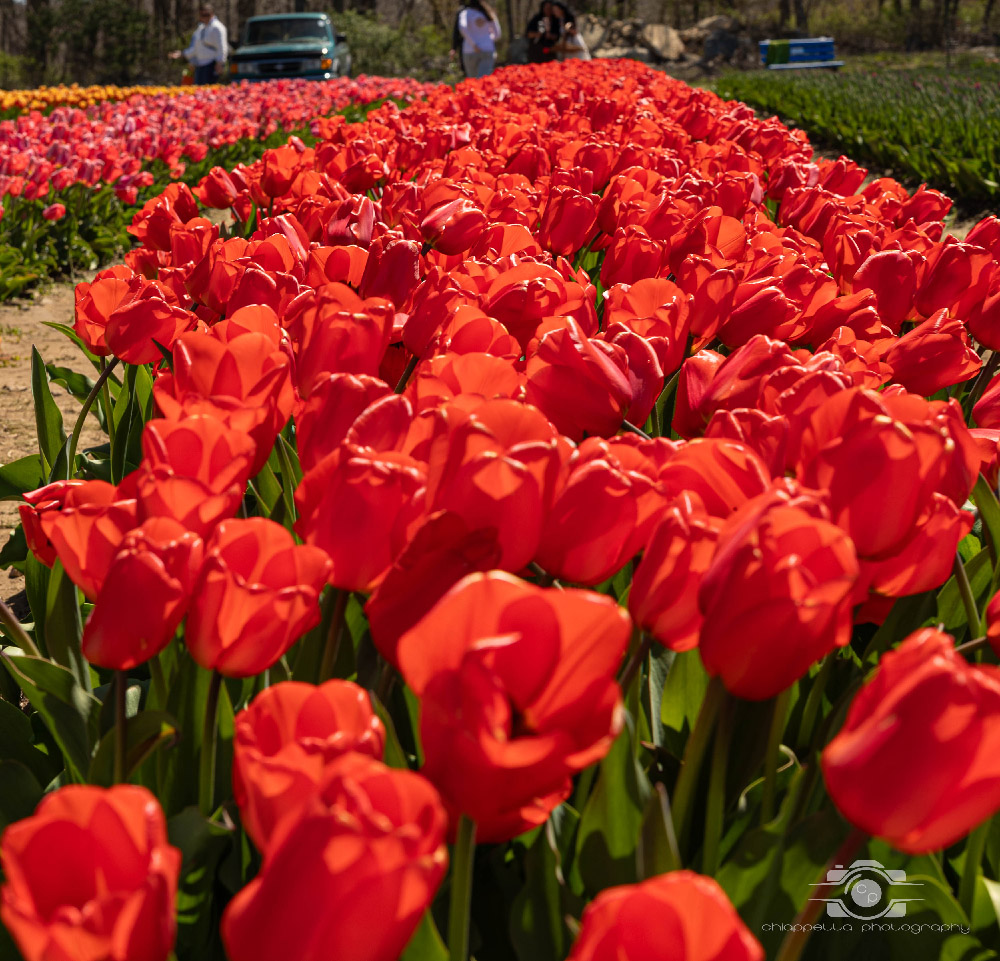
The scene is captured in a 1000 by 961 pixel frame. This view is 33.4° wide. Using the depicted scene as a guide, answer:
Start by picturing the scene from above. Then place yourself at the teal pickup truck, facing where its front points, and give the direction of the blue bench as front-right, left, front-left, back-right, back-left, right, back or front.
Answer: back-left

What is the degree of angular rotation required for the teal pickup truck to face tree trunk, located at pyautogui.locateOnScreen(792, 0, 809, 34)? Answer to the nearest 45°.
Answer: approximately 135° to its left

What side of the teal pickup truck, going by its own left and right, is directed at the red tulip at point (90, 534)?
front

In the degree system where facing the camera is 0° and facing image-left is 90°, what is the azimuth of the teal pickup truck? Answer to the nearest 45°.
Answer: approximately 0°

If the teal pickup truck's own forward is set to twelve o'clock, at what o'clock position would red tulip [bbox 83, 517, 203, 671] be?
The red tulip is roughly at 12 o'clock from the teal pickup truck.

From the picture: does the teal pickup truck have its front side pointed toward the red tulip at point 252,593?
yes

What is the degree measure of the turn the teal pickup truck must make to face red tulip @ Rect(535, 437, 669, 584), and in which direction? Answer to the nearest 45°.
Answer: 0° — it already faces it

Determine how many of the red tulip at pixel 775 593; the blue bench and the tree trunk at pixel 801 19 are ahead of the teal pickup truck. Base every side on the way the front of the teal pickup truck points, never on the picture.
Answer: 1

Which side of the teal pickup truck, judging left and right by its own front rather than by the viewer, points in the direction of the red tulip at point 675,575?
front

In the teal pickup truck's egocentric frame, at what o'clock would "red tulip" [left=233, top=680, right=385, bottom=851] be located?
The red tulip is roughly at 12 o'clock from the teal pickup truck.

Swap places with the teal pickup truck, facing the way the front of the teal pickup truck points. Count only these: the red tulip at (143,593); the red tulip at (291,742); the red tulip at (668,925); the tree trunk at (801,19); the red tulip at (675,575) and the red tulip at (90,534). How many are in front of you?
5

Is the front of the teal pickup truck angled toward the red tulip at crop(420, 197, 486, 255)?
yes

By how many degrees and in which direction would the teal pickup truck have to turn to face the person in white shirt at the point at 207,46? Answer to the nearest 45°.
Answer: approximately 90° to its right
